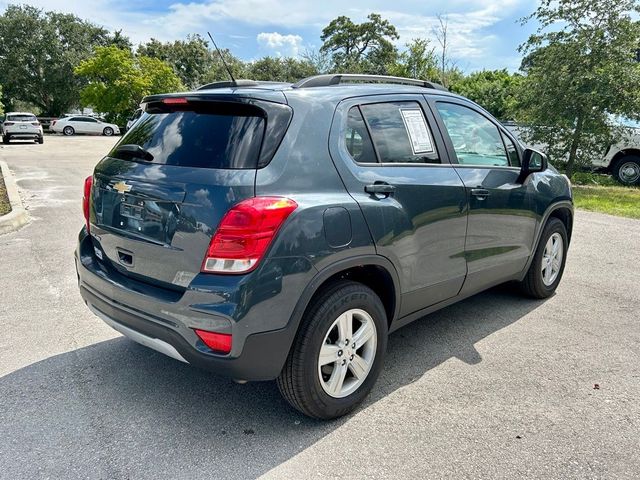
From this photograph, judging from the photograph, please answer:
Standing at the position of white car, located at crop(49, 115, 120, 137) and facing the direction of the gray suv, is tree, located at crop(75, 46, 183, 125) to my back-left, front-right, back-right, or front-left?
back-left

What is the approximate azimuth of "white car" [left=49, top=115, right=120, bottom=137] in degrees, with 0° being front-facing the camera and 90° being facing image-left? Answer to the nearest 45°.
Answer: approximately 270°

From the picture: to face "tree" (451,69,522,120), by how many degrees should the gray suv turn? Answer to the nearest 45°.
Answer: approximately 45° to its left

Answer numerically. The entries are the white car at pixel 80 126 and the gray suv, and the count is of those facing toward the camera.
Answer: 0

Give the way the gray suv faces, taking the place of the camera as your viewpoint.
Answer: facing away from the viewer and to the right of the viewer

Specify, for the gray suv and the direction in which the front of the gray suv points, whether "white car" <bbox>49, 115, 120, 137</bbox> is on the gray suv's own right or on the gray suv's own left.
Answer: on the gray suv's own left

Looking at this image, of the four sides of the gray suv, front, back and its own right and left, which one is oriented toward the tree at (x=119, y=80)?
left

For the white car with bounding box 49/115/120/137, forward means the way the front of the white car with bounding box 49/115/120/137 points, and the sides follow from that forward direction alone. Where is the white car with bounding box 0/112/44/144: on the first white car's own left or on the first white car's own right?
on the first white car's own right

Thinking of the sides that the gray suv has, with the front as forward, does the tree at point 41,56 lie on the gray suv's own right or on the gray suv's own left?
on the gray suv's own left

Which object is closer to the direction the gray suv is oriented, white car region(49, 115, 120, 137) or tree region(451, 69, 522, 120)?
the tree

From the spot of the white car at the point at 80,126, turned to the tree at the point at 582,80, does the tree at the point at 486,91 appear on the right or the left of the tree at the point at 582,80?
left
